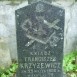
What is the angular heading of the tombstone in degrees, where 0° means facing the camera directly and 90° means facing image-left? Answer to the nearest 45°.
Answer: approximately 0°
